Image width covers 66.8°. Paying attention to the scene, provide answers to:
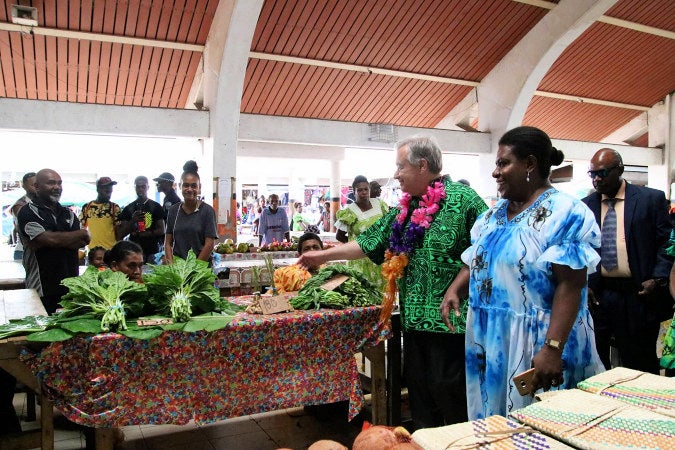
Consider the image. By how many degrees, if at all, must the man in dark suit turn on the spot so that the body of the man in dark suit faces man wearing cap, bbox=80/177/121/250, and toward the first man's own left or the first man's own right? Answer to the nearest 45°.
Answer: approximately 45° to the first man's own right

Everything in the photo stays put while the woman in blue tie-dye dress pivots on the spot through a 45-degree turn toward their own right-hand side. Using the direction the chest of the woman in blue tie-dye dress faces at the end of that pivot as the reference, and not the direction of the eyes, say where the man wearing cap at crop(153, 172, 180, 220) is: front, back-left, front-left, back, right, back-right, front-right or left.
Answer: front-right

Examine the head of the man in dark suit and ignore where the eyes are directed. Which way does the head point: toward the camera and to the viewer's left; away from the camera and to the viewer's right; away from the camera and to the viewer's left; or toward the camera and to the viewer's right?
toward the camera and to the viewer's left

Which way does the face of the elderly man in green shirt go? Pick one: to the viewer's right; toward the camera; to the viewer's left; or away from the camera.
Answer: to the viewer's left

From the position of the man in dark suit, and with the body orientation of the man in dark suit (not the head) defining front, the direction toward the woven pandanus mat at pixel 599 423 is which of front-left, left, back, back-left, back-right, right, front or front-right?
front-left

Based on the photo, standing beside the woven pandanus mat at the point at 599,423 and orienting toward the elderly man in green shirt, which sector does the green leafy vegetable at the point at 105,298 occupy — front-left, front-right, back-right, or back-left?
front-left

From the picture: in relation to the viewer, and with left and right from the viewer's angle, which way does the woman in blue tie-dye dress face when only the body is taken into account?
facing the viewer and to the left of the viewer

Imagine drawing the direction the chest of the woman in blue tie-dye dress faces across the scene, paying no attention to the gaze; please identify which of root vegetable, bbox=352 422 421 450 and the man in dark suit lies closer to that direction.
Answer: the root vegetable

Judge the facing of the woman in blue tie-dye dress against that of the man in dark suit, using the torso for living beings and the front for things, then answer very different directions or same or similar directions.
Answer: same or similar directions

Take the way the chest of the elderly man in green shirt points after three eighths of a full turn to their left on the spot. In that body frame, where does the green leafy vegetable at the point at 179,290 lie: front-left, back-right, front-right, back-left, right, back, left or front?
back

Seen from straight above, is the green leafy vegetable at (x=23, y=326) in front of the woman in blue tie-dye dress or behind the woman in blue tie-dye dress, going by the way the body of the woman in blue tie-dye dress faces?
in front

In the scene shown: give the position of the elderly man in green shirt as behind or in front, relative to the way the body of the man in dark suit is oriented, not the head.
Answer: in front

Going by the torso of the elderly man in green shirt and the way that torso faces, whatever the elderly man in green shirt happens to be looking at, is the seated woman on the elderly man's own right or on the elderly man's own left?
on the elderly man's own right
